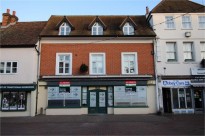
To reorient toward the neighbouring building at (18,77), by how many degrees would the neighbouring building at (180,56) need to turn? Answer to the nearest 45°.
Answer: approximately 45° to its right

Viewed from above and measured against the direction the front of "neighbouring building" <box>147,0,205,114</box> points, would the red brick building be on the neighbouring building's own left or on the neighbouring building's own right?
on the neighbouring building's own right

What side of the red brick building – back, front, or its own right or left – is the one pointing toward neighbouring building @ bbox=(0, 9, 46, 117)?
right

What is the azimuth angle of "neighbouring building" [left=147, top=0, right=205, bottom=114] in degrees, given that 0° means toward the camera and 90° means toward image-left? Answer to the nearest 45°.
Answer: approximately 0°

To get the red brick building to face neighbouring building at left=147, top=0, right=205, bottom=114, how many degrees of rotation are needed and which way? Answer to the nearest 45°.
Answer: approximately 90° to its left

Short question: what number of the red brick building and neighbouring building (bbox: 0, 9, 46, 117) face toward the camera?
2

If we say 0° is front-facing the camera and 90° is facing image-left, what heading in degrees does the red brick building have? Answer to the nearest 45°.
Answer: approximately 0°

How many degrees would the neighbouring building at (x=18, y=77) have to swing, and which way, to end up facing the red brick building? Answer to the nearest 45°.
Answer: approximately 90° to its left
